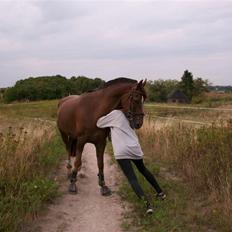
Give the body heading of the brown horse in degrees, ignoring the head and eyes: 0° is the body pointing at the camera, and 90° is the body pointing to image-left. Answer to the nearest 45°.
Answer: approximately 315°
